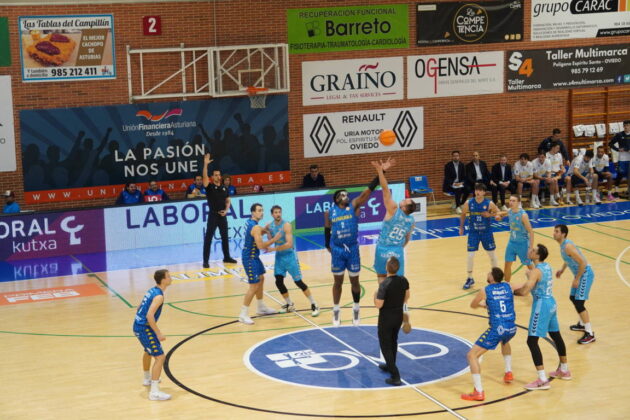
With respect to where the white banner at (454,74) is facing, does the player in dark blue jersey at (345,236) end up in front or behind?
in front

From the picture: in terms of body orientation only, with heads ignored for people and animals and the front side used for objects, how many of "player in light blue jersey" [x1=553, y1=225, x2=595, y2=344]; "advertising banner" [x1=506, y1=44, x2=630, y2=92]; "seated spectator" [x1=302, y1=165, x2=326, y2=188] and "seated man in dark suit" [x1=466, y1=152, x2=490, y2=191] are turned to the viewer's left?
1

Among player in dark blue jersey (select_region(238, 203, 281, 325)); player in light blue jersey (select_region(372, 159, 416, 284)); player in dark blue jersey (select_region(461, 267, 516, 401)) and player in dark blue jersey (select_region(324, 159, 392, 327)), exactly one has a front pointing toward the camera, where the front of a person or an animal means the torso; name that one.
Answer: player in dark blue jersey (select_region(324, 159, 392, 327))

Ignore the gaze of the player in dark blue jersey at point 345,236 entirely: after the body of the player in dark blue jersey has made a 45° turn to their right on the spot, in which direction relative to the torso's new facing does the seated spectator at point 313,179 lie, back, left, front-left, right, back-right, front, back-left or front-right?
back-right

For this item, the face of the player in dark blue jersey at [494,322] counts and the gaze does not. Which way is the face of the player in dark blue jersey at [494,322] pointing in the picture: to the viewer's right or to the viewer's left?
to the viewer's left

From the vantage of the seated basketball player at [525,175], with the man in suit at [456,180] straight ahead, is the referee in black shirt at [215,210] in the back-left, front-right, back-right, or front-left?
front-left

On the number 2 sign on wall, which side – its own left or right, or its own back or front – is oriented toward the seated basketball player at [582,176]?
left

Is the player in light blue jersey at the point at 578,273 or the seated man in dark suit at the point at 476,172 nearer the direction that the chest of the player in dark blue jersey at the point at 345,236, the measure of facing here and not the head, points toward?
the player in light blue jersey

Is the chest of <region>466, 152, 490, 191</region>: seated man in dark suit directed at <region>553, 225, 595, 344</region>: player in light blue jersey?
yes

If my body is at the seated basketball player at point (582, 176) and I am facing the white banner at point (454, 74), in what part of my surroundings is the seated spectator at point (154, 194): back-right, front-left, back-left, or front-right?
front-left

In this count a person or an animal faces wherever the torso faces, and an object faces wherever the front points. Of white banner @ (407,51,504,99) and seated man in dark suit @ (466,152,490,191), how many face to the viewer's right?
0

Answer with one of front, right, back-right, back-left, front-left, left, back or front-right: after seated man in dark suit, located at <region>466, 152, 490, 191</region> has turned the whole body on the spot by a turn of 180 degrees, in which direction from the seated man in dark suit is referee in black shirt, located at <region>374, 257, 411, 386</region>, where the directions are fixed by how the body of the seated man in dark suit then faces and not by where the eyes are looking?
back

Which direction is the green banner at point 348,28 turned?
toward the camera

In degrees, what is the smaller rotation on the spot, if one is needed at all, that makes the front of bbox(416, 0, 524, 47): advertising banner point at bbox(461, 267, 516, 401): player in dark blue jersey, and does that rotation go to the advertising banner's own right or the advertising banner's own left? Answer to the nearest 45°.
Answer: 0° — it already faces them

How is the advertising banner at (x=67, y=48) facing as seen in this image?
toward the camera

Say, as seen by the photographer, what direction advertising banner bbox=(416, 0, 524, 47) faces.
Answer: facing the viewer

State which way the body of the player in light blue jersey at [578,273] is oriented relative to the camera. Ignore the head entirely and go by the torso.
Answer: to the viewer's left
